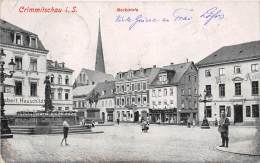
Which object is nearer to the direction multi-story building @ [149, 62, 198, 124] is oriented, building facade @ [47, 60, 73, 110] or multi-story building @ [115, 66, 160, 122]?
the building facade

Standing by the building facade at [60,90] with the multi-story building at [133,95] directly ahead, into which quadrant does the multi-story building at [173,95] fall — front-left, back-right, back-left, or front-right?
front-right

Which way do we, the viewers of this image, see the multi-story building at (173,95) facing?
facing the viewer and to the left of the viewer

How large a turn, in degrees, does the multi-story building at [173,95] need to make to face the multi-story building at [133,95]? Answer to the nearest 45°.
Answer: approximately 90° to its right

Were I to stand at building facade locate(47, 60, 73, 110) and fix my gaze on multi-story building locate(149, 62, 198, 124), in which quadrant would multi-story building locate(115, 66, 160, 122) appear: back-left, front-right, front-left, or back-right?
front-left
